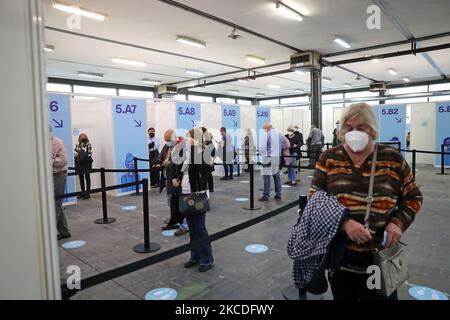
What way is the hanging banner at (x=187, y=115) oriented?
toward the camera

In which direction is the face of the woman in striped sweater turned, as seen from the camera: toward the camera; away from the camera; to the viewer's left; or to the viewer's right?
toward the camera

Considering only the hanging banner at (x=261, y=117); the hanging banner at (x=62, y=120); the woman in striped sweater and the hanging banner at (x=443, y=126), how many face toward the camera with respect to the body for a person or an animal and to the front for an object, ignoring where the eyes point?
4

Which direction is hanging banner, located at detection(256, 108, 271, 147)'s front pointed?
toward the camera

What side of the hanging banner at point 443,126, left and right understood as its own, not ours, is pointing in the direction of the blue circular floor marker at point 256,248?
front

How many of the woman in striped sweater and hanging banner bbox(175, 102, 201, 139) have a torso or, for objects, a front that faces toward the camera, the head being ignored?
2

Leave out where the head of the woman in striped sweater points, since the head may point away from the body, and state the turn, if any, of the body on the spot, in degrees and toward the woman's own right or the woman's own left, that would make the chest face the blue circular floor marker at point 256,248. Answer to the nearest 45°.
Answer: approximately 135° to the woman's own right

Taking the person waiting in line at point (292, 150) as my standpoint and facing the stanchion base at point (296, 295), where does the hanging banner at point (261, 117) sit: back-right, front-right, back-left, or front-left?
back-right
